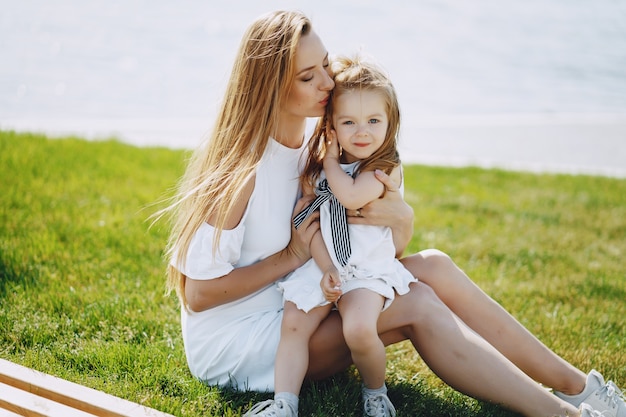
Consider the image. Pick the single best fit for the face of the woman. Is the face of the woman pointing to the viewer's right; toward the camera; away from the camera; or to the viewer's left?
to the viewer's right

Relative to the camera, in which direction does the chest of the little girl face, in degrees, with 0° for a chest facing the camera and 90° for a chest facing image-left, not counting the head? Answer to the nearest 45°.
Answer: approximately 0°

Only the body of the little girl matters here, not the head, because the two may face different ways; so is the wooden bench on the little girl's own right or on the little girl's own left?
on the little girl's own right
